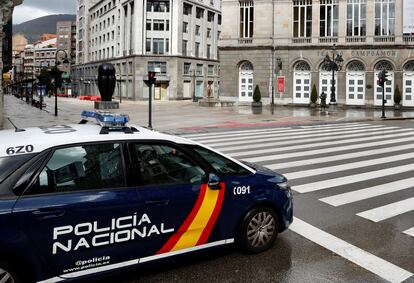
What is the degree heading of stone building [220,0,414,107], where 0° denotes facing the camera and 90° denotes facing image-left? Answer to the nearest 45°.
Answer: approximately 0°

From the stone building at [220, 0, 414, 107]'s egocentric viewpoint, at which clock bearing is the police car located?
The police car is roughly at 12 o'clock from the stone building.
